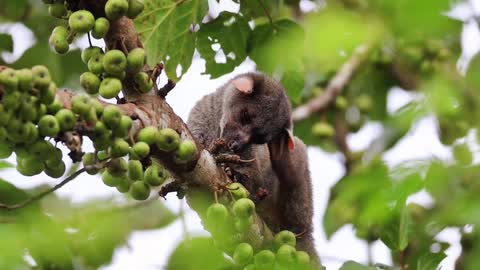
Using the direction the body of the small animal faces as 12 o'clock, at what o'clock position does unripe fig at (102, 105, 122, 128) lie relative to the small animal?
The unripe fig is roughly at 11 o'clock from the small animal.

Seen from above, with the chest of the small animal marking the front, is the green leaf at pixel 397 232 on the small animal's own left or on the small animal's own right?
on the small animal's own left

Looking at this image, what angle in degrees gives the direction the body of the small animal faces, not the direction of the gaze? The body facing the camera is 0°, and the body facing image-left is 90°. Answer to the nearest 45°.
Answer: approximately 45°
